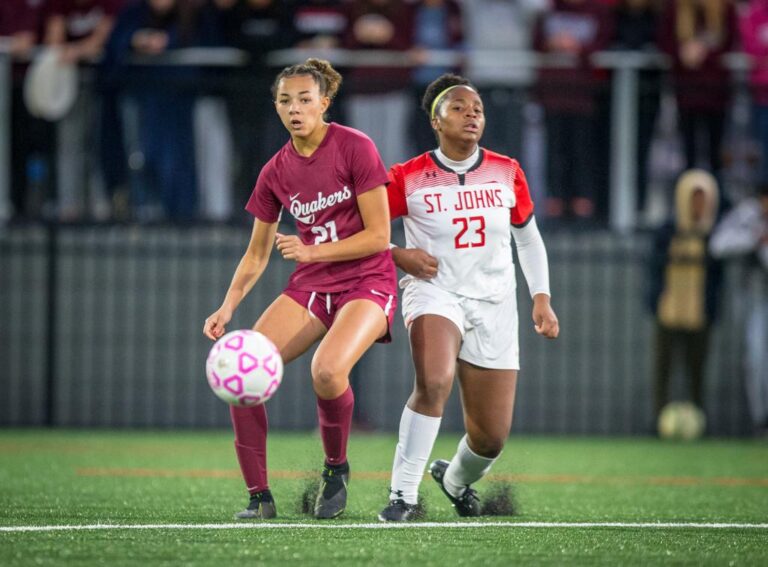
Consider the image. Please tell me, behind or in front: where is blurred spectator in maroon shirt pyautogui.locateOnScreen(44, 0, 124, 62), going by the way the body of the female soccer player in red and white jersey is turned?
behind

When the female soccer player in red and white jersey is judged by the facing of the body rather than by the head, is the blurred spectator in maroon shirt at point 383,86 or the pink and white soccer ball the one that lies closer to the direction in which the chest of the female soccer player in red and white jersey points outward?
the pink and white soccer ball

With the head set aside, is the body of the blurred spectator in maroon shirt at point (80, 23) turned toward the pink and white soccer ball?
yes

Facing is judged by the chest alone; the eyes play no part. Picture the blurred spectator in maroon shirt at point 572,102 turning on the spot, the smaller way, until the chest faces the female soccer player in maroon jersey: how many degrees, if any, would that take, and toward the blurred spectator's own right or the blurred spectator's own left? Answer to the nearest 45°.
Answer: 0° — they already face them

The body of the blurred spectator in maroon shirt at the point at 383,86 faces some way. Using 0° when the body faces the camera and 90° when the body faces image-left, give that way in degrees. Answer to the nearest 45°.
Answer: approximately 0°

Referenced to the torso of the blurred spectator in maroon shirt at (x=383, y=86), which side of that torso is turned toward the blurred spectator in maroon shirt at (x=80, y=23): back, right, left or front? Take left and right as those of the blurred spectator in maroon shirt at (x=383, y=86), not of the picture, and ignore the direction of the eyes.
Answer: right

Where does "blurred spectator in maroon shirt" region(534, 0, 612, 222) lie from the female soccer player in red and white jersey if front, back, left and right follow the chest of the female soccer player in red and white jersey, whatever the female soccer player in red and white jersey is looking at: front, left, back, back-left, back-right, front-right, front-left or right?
back

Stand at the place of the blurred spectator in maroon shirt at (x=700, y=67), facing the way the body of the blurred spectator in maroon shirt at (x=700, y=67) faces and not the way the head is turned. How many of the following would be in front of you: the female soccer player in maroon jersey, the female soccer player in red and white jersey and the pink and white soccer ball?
3

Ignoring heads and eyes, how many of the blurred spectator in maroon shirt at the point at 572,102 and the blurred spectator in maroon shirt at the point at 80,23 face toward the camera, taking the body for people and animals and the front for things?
2
